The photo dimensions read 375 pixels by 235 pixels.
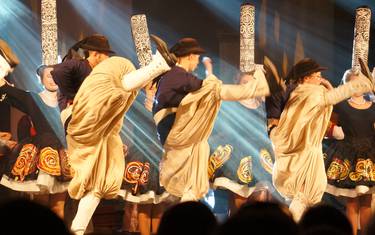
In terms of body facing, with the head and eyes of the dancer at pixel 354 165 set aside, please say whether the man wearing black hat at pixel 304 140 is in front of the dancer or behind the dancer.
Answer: in front

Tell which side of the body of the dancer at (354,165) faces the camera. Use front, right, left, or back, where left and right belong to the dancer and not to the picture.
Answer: front

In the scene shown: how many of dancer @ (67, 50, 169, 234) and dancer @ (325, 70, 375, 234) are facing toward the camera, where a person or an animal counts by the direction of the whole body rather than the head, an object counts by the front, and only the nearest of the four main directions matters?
1

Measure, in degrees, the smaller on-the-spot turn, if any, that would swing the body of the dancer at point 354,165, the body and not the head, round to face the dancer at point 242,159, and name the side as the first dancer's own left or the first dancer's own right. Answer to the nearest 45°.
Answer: approximately 90° to the first dancer's own right

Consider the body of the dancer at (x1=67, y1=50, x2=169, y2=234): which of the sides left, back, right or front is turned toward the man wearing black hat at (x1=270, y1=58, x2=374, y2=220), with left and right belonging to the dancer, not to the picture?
front

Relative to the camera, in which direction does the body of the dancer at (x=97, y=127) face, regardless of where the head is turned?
to the viewer's right

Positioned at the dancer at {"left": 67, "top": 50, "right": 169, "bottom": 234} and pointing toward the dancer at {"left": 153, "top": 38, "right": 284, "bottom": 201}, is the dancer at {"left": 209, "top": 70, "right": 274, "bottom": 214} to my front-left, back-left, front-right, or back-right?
front-left

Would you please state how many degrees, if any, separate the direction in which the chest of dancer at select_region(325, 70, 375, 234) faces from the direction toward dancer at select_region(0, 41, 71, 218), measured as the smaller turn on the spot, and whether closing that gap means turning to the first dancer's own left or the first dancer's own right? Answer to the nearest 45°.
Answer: approximately 45° to the first dancer's own right

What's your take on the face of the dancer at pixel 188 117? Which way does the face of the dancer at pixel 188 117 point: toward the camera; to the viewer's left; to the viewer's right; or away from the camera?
to the viewer's right
